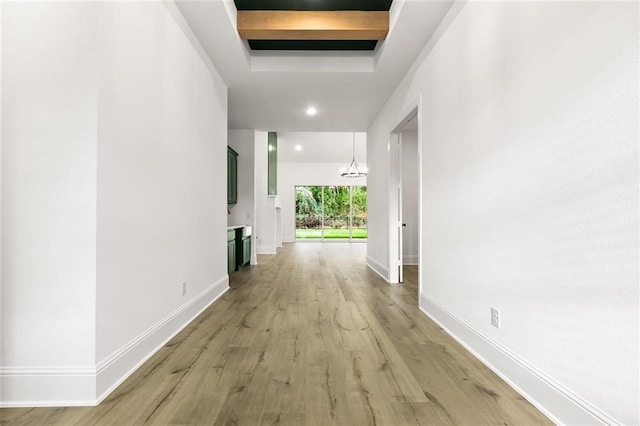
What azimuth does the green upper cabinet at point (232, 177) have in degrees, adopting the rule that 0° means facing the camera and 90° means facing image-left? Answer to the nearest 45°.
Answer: approximately 270°

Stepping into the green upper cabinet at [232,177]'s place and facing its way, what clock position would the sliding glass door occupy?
The sliding glass door is roughly at 10 o'clock from the green upper cabinet.
